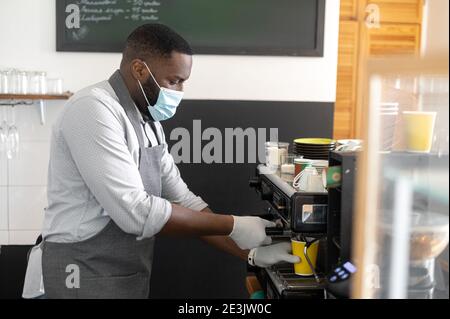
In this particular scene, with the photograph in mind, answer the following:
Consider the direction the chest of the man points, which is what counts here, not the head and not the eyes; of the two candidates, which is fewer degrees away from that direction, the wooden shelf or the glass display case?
the glass display case

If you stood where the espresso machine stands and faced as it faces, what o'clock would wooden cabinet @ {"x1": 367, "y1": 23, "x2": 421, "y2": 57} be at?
The wooden cabinet is roughly at 5 o'clock from the espresso machine.

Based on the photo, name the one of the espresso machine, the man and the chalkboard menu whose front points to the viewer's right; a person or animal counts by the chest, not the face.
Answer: the man

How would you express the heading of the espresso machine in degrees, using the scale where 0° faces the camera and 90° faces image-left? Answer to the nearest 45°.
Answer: approximately 45°

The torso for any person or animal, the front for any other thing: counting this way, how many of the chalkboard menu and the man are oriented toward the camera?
1

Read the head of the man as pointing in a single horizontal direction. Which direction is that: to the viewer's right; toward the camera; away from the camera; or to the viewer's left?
to the viewer's right

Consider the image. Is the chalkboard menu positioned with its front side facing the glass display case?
yes

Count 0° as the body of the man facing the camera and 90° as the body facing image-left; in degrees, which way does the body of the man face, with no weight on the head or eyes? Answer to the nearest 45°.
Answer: approximately 270°

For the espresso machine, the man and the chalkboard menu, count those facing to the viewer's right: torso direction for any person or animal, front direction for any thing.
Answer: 1

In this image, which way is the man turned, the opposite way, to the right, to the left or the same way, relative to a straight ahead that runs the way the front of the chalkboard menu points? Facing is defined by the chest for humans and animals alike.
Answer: to the left

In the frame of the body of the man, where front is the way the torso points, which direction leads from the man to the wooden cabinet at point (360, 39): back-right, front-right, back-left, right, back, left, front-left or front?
front-left

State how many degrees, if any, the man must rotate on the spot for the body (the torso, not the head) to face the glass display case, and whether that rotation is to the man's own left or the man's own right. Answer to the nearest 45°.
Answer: approximately 45° to the man's own right
